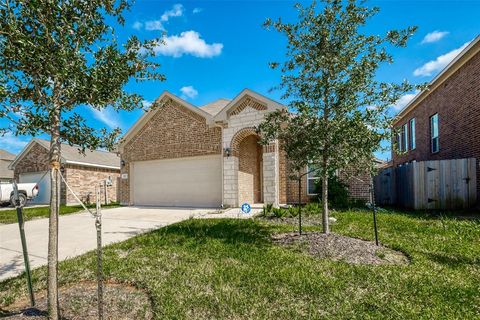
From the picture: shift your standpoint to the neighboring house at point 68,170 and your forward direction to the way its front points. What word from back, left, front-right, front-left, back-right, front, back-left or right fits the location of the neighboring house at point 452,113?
left

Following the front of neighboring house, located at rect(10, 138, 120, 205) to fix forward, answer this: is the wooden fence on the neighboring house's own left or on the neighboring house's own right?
on the neighboring house's own left

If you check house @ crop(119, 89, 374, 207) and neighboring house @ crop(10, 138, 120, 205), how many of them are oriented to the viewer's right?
0

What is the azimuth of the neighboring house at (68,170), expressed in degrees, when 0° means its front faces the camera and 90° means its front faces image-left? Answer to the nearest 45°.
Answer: approximately 45°

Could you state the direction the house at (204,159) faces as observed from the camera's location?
facing the viewer and to the left of the viewer

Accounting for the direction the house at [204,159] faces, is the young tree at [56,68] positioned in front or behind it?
in front

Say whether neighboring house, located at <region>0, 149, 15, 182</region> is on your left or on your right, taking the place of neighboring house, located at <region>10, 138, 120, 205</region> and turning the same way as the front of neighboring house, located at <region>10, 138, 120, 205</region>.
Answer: on your right

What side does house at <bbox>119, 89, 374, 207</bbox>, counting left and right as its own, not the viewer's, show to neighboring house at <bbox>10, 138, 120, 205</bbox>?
right
